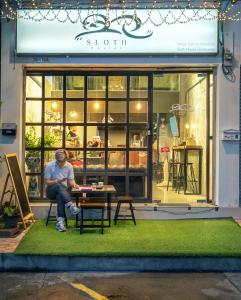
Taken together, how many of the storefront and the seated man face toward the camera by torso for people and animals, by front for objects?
2

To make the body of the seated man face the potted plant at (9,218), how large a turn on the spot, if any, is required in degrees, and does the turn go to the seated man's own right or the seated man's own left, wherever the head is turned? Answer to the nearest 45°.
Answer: approximately 90° to the seated man's own right

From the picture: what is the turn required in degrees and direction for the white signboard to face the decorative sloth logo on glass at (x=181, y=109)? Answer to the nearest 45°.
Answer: approximately 135° to its left

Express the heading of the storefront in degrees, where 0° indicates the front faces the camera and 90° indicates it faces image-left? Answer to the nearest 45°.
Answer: approximately 0°

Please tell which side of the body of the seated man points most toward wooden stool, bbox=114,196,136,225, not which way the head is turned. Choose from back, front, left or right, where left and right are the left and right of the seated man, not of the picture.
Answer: left
